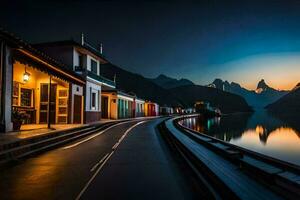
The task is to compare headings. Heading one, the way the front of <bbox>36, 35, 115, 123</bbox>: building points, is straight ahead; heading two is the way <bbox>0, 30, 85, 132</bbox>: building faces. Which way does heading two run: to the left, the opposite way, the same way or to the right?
the same way

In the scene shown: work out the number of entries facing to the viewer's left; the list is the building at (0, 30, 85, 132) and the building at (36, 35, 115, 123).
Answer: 0

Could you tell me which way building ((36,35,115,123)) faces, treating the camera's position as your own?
facing the viewer and to the right of the viewer

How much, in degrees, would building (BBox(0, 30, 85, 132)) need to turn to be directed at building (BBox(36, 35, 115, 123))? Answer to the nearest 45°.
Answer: approximately 90° to its left

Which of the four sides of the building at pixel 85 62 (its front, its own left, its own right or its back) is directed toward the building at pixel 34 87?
right

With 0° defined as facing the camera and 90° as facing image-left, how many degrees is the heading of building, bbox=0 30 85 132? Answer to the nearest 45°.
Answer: approximately 315°
